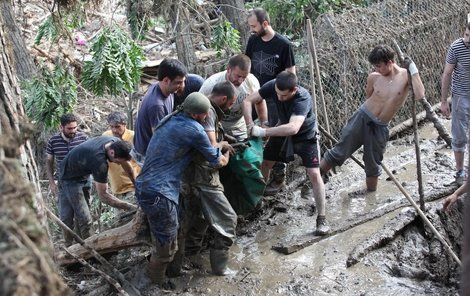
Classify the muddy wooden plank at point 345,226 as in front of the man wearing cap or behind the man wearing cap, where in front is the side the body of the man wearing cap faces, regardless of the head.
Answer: in front

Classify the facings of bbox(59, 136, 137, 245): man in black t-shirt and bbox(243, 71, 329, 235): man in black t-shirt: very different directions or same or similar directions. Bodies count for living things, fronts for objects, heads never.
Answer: very different directions

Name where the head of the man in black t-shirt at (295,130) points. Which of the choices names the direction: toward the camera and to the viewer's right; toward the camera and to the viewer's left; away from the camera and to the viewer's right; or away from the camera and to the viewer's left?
toward the camera and to the viewer's left

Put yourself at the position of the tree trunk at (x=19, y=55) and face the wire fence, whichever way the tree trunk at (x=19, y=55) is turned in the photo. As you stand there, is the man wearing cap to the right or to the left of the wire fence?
right

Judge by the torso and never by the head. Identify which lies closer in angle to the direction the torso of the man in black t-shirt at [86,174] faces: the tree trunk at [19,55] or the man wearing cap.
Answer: the man wearing cap

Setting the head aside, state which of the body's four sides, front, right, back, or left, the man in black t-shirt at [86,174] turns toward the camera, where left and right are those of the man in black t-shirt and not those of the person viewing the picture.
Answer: right

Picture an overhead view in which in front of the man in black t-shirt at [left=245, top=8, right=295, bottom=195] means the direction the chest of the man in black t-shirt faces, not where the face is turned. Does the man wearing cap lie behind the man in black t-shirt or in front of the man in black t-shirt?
in front

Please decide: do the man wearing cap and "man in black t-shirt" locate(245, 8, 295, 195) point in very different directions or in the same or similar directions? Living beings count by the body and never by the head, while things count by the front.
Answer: very different directions

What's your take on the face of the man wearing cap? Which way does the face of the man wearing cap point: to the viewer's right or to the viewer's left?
to the viewer's right

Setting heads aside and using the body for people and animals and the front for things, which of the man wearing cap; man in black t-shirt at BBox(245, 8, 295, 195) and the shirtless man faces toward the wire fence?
the man wearing cap

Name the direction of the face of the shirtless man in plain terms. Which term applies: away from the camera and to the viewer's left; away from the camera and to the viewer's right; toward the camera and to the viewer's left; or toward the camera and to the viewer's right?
toward the camera and to the viewer's left

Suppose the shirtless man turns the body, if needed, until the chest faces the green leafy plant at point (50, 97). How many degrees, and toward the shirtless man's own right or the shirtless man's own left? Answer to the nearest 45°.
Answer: approximately 90° to the shirtless man's own right

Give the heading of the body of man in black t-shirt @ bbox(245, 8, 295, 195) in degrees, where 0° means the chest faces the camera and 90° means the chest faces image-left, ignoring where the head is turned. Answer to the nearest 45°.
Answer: approximately 45°

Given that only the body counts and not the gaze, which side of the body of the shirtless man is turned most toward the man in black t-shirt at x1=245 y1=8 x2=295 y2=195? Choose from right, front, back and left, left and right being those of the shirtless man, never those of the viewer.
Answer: right
